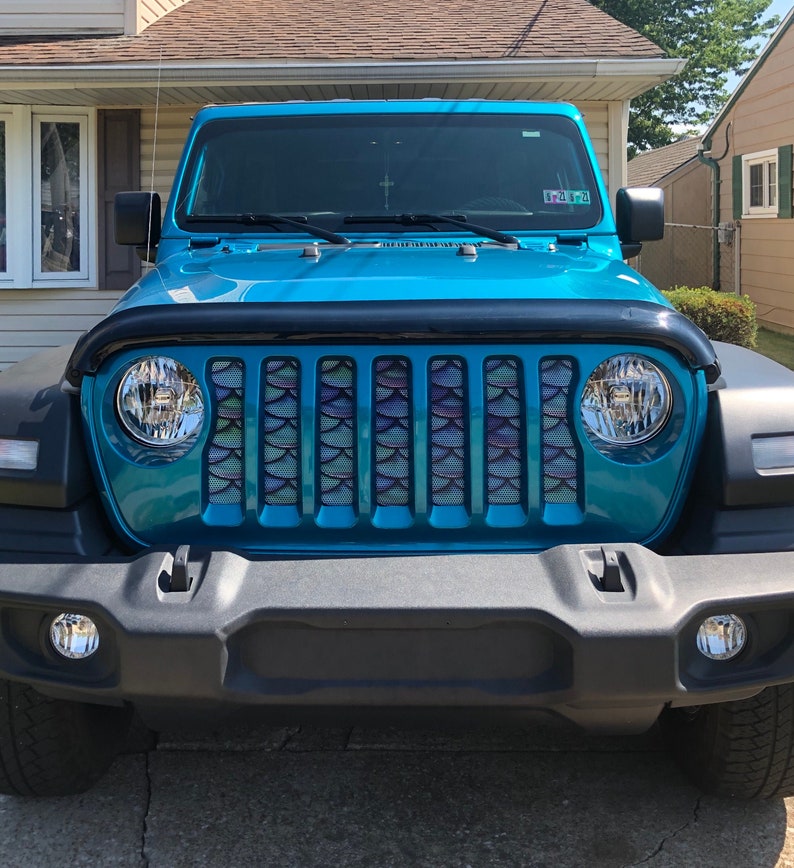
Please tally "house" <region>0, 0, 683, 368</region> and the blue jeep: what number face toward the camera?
2

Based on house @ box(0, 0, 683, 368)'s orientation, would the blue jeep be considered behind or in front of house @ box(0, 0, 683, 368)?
in front

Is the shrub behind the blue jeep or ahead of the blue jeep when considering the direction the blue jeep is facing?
behind

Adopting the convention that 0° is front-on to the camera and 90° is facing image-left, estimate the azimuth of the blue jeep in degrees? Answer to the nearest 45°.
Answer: approximately 0°

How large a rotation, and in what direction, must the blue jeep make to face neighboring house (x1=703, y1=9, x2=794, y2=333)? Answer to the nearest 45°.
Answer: approximately 180°

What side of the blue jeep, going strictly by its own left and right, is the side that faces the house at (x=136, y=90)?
back
